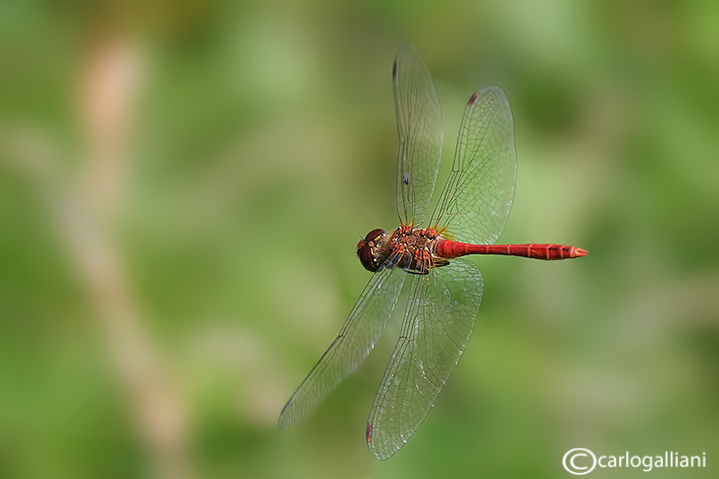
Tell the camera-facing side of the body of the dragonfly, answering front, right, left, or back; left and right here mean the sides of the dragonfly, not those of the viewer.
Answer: left
